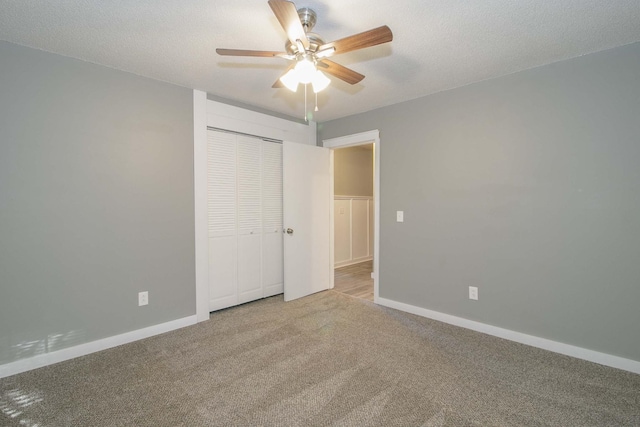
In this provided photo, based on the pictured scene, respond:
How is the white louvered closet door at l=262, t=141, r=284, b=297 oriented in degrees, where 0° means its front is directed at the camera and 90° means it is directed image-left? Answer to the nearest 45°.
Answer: approximately 315°

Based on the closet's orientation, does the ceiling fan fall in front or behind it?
in front

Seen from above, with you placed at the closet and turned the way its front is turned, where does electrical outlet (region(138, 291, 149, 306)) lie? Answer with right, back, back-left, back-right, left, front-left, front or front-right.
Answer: right

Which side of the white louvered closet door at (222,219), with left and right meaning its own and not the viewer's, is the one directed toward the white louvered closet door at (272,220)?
left

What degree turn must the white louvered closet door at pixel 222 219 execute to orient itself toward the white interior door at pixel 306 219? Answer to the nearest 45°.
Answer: approximately 45° to its left

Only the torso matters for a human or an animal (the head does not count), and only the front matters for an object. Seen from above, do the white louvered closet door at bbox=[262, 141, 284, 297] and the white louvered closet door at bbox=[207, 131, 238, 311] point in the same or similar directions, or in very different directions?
same or similar directions

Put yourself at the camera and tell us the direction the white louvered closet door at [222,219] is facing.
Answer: facing the viewer and to the right of the viewer

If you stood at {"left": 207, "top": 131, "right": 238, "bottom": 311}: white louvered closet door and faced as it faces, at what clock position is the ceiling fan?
The ceiling fan is roughly at 1 o'clock from the white louvered closet door.

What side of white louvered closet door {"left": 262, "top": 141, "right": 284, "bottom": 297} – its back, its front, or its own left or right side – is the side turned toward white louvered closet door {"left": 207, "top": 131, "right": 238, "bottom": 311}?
right

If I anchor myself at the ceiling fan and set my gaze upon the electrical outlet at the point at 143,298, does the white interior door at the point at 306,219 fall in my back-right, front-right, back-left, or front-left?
front-right

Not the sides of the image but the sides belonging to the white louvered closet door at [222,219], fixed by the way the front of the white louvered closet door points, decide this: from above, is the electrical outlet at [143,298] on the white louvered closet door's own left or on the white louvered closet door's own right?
on the white louvered closet door's own right
